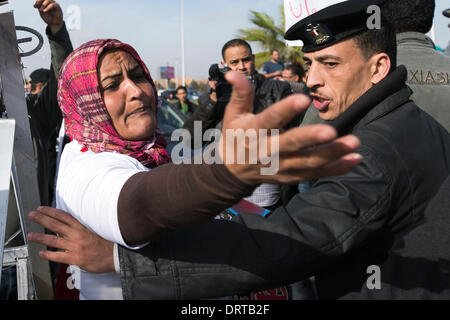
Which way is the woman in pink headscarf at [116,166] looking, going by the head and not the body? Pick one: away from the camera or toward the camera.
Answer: toward the camera

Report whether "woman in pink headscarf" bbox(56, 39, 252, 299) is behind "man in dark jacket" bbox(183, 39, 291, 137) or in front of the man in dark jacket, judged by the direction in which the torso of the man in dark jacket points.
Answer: in front

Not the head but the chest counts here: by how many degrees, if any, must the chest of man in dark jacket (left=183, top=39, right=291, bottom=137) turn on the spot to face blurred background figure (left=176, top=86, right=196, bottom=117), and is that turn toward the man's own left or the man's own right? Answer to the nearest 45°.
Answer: approximately 180°

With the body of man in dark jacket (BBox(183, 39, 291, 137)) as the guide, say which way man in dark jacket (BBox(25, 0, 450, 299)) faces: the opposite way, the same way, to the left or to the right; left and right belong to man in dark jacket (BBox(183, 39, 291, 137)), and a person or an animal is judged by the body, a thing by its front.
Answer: to the right

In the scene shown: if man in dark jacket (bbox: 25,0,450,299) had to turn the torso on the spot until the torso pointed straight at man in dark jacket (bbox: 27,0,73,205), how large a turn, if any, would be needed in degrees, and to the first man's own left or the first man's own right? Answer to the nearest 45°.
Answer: approximately 45° to the first man's own right

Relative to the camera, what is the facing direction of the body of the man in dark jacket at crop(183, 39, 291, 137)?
toward the camera

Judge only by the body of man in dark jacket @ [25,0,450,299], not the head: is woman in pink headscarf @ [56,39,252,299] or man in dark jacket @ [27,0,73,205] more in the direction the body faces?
the woman in pink headscarf

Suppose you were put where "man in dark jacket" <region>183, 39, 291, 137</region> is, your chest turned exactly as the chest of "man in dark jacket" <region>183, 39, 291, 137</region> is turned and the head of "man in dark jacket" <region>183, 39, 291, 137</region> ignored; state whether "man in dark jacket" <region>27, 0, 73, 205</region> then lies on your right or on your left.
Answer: on your right

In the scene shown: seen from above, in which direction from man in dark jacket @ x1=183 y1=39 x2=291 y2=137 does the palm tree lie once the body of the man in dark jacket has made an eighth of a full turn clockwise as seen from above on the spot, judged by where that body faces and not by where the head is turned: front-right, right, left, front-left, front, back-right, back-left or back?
back-right

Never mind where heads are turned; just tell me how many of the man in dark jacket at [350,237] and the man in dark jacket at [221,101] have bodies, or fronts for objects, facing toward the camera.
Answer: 1

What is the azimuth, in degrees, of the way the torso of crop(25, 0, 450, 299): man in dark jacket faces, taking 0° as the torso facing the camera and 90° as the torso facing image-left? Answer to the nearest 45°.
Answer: approximately 90°

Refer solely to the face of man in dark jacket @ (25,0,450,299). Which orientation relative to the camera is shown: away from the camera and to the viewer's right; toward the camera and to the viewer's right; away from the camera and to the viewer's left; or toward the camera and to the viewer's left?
toward the camera and to the viewer's left

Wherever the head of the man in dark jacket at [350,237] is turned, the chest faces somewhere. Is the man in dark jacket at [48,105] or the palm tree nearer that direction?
the man in dark jacket
